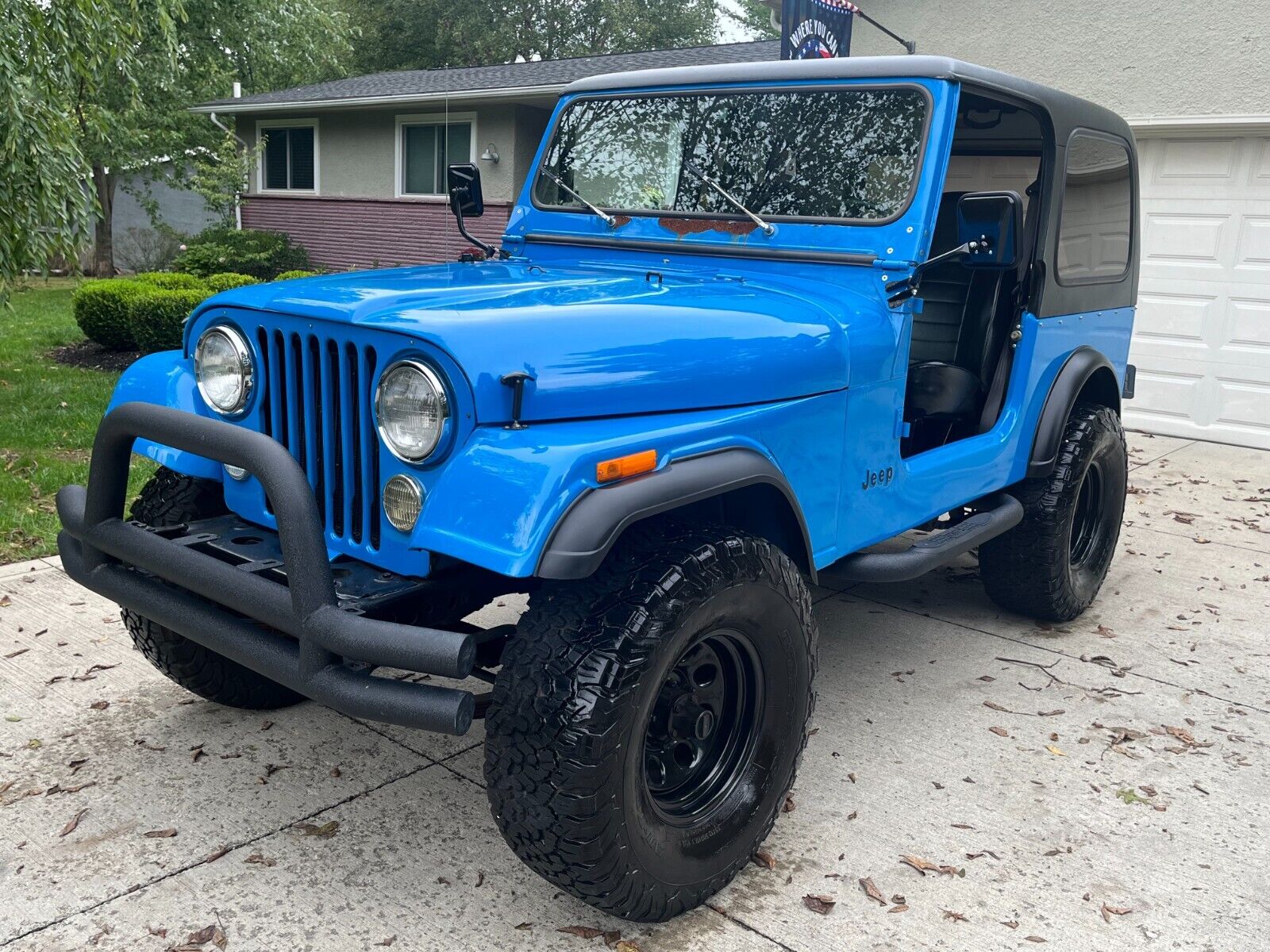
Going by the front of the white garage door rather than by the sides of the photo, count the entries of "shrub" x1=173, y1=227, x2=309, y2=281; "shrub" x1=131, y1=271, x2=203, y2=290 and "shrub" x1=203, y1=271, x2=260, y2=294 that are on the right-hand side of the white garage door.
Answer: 3

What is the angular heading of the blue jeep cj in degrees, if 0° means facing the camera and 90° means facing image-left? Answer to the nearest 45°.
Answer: approximately 45°

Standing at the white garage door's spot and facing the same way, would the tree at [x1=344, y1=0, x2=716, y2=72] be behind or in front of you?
behind

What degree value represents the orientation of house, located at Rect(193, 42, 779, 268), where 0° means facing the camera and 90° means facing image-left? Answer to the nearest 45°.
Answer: approximately 45°

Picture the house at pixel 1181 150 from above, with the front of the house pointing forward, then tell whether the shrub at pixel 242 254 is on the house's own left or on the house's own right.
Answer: on the house's own right

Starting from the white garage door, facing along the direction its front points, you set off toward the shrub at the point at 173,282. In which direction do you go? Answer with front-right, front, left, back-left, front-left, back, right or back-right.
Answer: right

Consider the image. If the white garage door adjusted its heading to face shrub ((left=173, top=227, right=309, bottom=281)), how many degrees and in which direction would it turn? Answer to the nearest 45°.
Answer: approximately 90° to its right

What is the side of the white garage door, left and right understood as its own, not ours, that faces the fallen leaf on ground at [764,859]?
front

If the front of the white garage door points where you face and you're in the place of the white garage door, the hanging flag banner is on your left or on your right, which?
on your right
